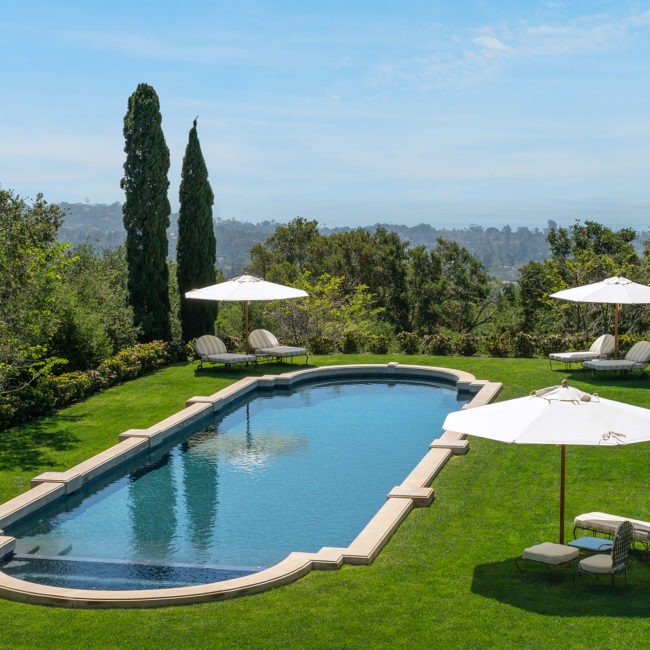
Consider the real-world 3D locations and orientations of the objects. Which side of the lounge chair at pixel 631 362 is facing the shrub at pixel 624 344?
right

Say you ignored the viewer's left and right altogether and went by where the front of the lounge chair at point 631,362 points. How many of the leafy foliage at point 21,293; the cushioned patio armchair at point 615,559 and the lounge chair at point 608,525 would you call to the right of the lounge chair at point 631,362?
0

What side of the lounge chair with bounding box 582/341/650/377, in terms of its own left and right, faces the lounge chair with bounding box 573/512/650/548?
left

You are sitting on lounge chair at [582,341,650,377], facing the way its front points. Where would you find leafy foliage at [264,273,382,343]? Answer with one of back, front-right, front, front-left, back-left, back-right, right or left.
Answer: front-right

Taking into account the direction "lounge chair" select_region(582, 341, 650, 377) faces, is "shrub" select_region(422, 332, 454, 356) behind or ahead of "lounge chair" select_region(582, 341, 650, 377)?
ahead

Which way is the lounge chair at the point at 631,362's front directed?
to the viewer's left

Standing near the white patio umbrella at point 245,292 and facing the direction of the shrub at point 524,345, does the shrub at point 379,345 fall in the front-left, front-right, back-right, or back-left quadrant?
front-left

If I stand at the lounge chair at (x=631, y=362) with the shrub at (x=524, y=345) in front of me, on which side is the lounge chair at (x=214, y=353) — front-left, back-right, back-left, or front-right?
front-left

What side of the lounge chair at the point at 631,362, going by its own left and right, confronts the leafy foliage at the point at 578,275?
right

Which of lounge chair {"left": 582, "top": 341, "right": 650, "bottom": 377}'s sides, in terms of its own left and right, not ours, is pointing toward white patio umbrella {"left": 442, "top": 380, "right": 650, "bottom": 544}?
left

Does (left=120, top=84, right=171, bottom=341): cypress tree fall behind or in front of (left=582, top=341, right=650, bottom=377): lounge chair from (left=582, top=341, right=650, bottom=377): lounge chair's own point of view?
in front

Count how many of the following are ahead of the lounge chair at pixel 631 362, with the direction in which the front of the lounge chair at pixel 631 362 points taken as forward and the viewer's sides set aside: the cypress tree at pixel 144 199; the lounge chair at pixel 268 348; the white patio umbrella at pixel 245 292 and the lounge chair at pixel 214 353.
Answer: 4

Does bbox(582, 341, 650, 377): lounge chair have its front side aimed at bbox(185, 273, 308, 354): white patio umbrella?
yes

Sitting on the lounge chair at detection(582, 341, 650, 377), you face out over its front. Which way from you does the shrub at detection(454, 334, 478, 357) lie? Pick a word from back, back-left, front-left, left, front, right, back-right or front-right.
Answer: front-right

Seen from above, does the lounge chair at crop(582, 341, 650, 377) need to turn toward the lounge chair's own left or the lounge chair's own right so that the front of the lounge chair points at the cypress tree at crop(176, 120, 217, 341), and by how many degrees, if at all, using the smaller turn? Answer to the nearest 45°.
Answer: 0° — it already faces it
